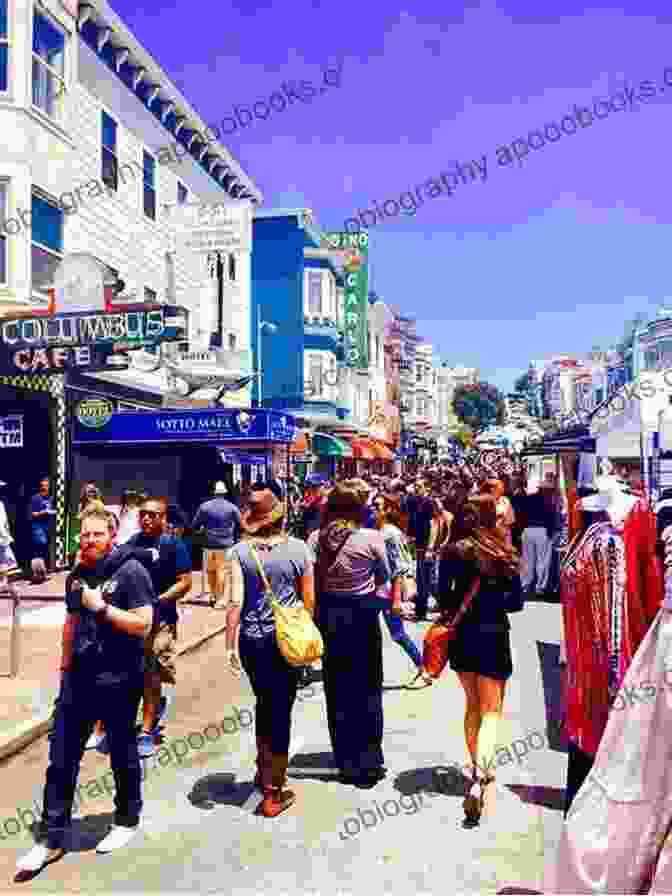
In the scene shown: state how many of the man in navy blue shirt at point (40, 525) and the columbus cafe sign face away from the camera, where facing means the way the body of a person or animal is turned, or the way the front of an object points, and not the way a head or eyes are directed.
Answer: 0

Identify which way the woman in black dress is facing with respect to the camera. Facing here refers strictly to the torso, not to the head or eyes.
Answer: away from the camera

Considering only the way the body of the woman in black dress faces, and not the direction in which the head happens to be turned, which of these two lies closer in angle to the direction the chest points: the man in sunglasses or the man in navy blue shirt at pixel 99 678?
the man in sunglasses

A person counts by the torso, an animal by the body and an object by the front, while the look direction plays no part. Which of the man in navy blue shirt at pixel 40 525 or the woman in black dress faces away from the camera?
the woman in black dress

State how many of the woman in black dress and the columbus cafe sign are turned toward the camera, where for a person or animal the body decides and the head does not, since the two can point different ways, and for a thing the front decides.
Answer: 1

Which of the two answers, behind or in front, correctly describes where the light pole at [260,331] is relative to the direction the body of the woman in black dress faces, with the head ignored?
in front

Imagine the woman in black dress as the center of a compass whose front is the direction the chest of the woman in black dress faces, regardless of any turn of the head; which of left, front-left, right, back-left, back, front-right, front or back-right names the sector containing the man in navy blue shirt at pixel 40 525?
front-left

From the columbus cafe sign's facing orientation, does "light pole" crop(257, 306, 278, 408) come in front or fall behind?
behind

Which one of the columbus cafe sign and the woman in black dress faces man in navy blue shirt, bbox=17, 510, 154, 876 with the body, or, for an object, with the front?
the columbus cafe sign

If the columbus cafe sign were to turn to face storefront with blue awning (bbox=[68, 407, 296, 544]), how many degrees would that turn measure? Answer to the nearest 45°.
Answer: approximately 135° to its left
